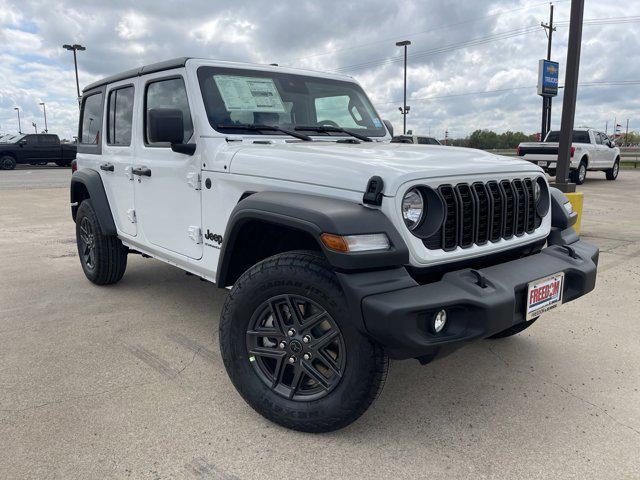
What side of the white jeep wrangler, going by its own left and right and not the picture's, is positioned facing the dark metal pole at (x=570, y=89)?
left

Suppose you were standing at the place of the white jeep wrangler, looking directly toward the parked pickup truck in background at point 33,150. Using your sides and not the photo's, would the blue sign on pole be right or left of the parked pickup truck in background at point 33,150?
right

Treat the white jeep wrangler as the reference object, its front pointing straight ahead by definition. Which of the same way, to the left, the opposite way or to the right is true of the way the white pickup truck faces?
to the left

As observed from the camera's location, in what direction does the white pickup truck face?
facing away from the viewer and to the right of the viewer

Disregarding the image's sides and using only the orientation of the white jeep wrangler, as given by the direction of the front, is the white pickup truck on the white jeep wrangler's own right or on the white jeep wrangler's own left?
on the white jeep wrangler's own left

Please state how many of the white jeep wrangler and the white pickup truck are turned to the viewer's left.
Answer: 0

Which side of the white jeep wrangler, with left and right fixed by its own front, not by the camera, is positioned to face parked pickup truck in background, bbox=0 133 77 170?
back

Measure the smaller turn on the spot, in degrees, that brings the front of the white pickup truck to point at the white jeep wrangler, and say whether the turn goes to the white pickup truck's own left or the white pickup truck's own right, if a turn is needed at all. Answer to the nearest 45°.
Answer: approximately 135° to the white pickup truck's own right
